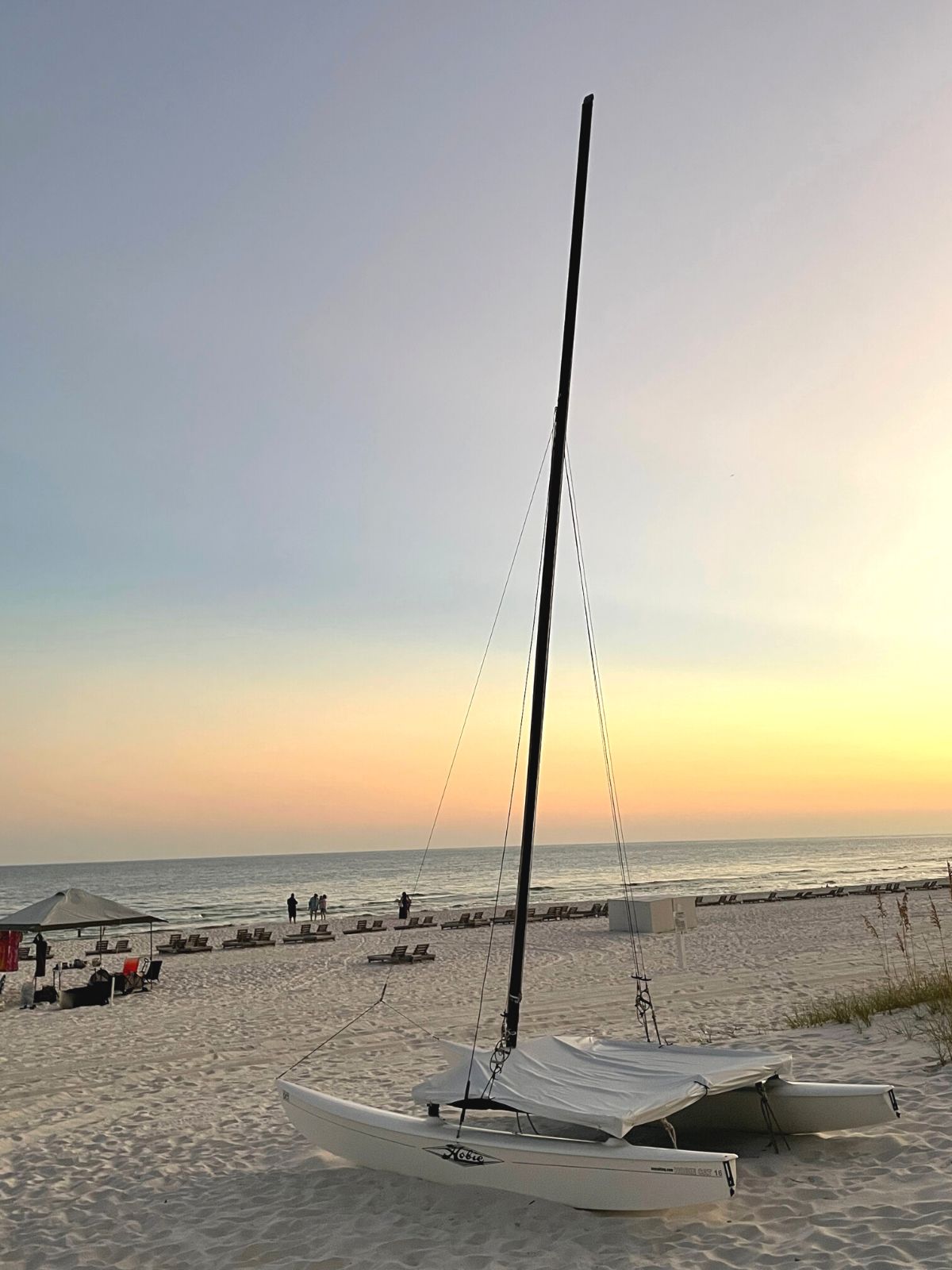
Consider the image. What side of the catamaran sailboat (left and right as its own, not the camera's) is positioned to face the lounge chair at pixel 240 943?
front

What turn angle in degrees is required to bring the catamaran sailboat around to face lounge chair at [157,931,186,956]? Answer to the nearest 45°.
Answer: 0° — it already faces it

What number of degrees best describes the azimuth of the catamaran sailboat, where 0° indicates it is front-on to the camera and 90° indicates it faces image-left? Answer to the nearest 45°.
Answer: approximately 135°

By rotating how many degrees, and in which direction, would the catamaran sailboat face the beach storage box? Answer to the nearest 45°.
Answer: approximately 45° to its right

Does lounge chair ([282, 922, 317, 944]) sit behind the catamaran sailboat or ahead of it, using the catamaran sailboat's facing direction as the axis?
ahead

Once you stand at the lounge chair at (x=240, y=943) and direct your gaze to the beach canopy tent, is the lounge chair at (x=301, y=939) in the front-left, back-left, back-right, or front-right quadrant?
back-left

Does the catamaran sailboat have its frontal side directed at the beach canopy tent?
yes

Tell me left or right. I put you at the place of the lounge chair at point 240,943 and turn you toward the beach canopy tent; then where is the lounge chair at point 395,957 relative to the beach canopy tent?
left

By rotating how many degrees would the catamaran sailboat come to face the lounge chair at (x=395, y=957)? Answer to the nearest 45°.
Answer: approximately 45° to its right
